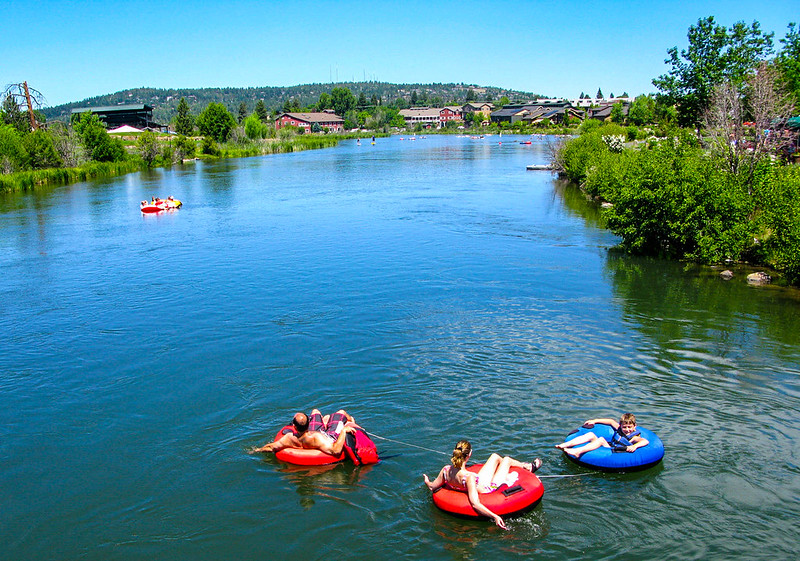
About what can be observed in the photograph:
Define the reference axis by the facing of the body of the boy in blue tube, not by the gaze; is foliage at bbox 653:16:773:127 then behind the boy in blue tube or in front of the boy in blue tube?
behind

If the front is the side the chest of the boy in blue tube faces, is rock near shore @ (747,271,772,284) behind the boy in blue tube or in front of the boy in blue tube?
behind

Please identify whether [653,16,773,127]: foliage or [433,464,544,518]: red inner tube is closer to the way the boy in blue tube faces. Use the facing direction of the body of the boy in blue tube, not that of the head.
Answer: the red inner tube

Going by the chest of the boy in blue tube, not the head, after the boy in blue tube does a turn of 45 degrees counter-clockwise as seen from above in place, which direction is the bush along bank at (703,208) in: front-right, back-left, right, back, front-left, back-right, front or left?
back

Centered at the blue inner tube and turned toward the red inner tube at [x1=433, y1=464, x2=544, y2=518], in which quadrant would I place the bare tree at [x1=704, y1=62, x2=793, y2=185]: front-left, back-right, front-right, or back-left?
back-right

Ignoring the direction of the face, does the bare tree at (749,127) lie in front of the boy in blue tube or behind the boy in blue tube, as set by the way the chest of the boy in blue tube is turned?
behind

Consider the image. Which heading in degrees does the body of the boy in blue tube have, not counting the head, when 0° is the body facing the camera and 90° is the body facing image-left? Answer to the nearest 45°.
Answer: approximately 45°

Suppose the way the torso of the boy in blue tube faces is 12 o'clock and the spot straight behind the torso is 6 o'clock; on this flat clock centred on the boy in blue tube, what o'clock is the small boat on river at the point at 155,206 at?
The small boat on river is roughly at 3 o'clock from the boy in blue tube.

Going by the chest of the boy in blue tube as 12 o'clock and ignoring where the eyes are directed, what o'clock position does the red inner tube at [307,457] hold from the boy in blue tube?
The red inner tube is roughly at 1 o'clock from the boy in blue tube.

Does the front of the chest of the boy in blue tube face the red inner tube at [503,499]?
yes
